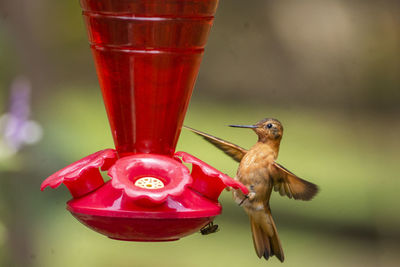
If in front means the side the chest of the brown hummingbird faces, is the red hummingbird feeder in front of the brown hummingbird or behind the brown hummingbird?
in front

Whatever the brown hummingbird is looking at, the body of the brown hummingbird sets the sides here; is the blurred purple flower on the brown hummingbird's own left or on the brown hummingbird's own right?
on the brown hummingbird's own right

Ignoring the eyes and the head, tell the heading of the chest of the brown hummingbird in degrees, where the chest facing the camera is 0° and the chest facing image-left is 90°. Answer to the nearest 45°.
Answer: approximately 45°

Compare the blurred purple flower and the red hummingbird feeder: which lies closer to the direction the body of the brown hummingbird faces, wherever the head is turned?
the red hummingbird feeder
